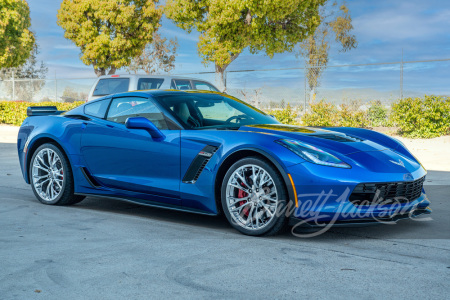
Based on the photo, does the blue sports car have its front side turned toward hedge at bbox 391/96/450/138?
no

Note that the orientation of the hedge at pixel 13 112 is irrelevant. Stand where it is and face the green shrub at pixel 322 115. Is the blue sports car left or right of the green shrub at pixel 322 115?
right

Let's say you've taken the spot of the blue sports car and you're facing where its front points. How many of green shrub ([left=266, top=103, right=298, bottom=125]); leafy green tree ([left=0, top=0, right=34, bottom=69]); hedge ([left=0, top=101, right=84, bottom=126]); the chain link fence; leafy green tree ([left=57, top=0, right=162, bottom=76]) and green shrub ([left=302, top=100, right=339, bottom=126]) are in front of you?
0

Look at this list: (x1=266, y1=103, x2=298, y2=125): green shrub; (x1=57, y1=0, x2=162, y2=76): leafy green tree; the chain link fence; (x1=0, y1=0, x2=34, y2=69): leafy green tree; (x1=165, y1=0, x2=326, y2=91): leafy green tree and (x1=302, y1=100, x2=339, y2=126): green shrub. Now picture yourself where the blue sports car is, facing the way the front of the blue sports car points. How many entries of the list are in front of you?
0

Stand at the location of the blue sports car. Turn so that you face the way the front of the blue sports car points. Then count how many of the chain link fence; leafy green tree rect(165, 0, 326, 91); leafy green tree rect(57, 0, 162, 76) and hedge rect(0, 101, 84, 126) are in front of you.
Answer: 0

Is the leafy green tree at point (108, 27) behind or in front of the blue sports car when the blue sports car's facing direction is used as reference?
behind

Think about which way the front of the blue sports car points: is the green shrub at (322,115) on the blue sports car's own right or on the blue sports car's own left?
on the blue sports car's own left

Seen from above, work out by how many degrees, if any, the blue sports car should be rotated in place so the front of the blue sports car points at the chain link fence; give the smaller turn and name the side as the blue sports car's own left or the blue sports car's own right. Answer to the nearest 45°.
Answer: approximately 135° to the blue sports car's own left

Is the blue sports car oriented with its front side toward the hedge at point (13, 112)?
no

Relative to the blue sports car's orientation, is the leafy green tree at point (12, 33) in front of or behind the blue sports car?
behind

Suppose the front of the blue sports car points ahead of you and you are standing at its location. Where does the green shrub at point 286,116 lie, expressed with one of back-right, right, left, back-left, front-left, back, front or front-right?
back-left

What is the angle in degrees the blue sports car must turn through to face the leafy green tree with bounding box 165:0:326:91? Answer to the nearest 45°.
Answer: approximately 135° to its left

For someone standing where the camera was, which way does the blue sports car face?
facing the viewer and to the right of the viewer

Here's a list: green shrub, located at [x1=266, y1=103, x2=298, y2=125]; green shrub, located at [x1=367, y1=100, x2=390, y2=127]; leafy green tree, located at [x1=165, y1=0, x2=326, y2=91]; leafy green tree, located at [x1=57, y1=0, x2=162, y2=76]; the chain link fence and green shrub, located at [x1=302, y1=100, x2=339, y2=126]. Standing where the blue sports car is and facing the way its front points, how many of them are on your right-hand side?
0

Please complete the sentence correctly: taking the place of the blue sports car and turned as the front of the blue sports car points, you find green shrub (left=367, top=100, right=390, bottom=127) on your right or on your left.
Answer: on your left

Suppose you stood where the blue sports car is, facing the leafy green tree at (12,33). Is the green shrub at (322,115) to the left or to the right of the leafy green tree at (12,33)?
right

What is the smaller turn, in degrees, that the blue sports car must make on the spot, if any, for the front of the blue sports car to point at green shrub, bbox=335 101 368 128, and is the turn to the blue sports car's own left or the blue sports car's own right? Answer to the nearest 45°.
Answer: approximately 135° to the blue sports car's own left
